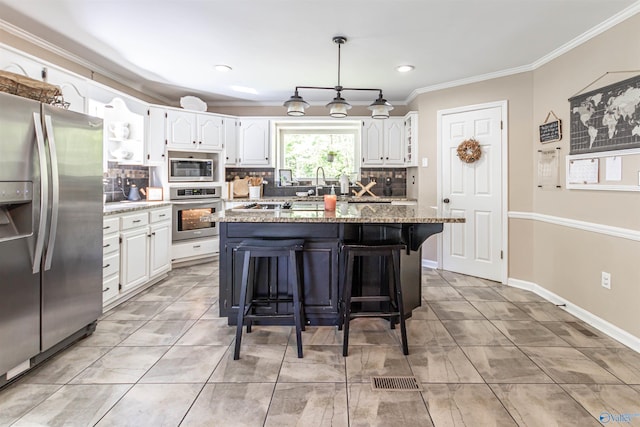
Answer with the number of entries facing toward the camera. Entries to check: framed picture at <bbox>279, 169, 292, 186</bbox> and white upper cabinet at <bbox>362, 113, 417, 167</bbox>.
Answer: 2

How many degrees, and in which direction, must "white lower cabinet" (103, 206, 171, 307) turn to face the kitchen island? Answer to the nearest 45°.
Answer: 0° — it already faces it

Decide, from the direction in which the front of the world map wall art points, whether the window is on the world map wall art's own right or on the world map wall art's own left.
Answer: on the world map wall art's own right

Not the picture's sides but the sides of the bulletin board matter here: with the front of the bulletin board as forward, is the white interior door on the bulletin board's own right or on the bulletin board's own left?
on the bulletin board's own right

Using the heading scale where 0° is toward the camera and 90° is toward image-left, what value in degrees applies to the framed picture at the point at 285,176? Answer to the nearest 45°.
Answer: approximately 0°

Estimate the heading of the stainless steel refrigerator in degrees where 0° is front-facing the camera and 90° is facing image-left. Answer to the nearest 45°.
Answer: approximately 315°

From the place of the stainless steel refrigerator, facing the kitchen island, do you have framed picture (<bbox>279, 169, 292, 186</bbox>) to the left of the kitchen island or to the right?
left
